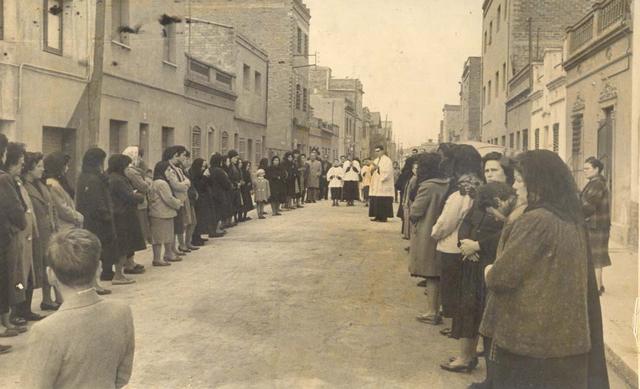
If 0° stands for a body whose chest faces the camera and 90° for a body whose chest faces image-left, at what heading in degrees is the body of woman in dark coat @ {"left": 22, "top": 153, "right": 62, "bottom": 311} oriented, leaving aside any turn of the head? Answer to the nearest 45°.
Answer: approximately 270°

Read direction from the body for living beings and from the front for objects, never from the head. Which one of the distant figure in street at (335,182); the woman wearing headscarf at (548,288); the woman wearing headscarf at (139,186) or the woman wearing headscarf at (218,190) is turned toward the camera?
the distant figure in street

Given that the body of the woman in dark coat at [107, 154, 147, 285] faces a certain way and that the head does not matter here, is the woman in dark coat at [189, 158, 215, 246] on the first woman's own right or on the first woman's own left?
on the first woman's own left

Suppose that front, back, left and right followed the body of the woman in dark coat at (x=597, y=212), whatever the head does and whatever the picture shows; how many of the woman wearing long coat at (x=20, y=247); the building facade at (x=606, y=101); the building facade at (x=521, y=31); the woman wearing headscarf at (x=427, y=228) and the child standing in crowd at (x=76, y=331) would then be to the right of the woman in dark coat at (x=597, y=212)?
2

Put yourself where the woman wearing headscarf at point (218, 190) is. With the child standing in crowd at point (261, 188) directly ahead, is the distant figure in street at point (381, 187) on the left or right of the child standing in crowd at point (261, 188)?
right

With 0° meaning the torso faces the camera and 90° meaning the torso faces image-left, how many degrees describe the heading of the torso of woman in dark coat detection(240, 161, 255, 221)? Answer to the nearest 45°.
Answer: approximately 270°

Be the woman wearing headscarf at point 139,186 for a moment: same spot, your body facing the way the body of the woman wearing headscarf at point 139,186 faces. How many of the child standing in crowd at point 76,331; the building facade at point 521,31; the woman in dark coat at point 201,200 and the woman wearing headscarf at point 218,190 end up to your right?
1

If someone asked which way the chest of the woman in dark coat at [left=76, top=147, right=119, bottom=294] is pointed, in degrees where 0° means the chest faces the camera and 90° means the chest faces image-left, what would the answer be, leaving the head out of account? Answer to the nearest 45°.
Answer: approximately 270°

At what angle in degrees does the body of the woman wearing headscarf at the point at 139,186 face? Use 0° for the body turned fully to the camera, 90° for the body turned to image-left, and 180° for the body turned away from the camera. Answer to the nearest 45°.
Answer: approximately 270°

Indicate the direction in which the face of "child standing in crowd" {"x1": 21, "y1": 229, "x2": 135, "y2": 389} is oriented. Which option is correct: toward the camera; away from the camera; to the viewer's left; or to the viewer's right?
away from the camera

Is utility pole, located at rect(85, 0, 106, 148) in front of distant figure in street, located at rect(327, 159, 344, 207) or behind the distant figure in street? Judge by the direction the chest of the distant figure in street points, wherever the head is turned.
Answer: in front

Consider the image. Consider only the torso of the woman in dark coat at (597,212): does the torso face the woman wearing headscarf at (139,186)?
yes

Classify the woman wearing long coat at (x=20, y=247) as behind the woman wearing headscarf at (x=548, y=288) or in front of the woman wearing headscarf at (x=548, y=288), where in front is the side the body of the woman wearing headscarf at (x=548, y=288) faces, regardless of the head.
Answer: in front

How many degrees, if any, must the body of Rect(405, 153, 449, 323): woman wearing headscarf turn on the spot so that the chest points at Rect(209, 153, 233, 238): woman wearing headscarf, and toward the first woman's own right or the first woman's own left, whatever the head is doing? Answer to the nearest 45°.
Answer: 0° — they already face them

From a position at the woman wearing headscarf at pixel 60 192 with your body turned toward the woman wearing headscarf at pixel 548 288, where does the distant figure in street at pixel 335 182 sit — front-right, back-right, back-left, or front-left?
back-left

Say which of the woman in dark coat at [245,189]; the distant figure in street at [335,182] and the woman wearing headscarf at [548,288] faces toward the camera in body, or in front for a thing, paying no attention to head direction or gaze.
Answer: the distant figure in street

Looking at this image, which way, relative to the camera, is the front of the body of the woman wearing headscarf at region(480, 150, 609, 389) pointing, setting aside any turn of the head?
to the viewer's left
